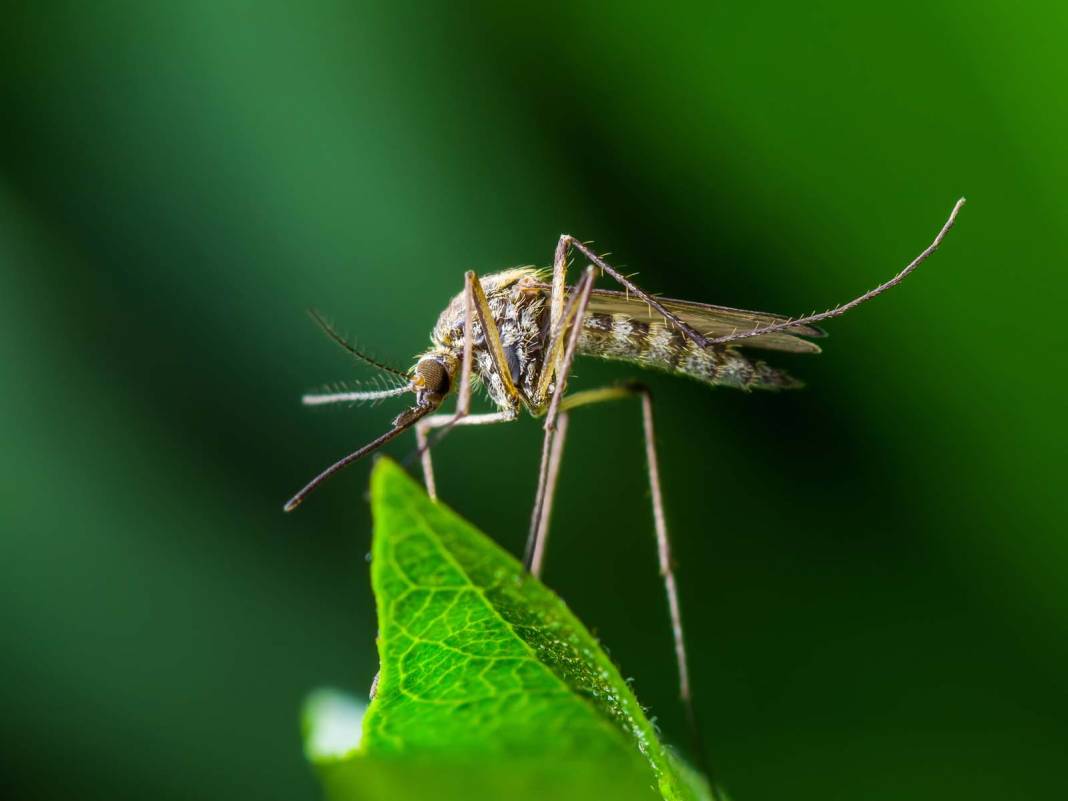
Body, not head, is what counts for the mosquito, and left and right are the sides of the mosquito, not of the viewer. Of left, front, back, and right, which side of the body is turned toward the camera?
left
